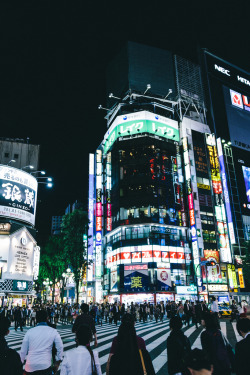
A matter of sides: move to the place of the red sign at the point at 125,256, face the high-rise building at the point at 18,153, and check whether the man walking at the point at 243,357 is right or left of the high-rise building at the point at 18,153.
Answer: left

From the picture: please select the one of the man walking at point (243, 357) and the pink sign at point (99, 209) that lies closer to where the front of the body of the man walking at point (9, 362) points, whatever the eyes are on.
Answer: the pink sign

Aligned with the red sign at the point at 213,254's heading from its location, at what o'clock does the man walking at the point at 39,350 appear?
The man walking is roughly at 12 o'clock from the red sign.

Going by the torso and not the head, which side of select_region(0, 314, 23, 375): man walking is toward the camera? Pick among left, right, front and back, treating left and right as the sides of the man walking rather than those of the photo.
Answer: back

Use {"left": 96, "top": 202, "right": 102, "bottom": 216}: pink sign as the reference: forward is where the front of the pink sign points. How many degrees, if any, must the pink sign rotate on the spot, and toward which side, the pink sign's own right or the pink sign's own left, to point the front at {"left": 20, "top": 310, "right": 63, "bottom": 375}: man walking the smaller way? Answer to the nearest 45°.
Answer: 0° — it already faces them

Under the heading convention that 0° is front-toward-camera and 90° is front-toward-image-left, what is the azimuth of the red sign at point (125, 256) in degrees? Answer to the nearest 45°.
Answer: approximately 0°

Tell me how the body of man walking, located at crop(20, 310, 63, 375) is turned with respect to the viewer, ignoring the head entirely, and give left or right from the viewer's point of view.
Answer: facing away from the viewer

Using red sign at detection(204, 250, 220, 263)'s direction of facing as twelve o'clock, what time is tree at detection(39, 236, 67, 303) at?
The tree is roughly at 2 o'clock from the red sign.
